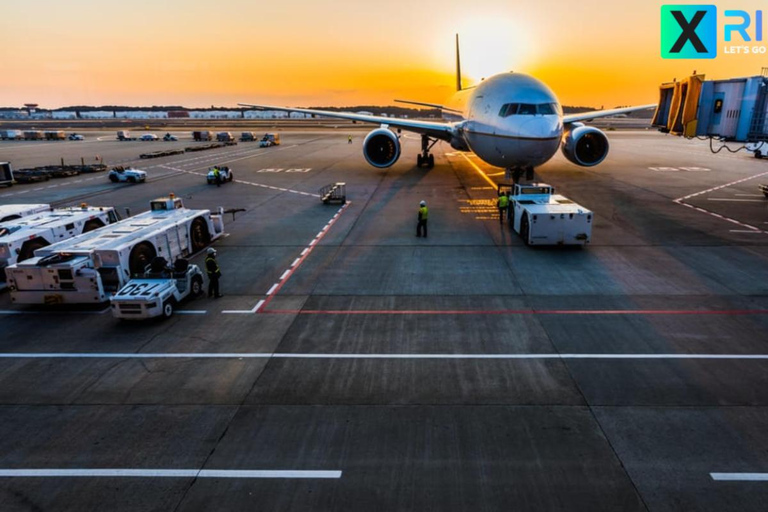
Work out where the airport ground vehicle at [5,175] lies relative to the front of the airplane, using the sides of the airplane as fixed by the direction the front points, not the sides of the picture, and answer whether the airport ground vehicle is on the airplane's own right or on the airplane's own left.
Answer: on the airplane's own right

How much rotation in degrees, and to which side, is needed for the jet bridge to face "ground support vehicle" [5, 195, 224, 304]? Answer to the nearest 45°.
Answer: approximately 45° to its left

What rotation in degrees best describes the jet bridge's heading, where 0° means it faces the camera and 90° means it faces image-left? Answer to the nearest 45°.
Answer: approximately 90°

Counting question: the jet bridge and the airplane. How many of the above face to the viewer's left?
1

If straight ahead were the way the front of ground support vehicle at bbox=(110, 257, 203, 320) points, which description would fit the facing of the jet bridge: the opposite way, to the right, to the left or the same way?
to the right

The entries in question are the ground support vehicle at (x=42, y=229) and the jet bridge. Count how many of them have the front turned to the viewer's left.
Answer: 1

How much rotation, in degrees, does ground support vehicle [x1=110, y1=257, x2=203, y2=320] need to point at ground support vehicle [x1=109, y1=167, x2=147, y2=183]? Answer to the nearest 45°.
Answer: approximately 135° to its right

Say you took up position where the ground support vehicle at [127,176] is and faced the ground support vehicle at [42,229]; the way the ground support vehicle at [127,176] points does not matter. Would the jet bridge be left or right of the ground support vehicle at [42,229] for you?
left

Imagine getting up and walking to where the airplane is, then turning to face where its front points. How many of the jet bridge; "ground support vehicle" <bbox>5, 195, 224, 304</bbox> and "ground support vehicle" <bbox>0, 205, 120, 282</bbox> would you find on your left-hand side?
1

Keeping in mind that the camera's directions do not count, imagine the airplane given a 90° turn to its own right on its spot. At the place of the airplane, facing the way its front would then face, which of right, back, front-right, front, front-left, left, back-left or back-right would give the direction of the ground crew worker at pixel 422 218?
front-left

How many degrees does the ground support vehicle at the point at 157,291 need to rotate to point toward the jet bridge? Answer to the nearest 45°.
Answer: approximately 135° to its left

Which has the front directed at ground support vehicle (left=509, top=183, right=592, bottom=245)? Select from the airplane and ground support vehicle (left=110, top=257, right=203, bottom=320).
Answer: the airplane
